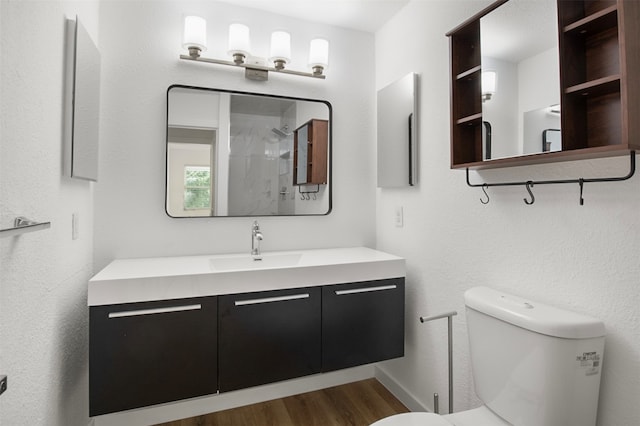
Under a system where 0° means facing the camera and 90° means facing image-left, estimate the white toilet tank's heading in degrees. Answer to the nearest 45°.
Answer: approximately 45°

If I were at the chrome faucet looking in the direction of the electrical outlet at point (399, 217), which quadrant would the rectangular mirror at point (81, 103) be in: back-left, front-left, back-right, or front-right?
back-right

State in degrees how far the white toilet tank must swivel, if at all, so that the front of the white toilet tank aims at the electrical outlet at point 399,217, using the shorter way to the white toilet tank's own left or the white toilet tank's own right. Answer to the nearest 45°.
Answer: approximately 90° to the white toilet tank's own right

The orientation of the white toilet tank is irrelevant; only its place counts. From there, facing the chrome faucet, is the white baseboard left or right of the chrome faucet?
right

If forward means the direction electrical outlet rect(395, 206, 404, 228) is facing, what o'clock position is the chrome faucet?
The chrome faucet is roughly at 1 o'clock from the electrical outlet.
